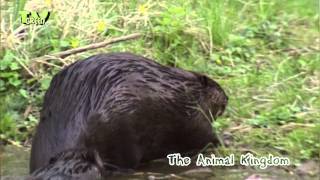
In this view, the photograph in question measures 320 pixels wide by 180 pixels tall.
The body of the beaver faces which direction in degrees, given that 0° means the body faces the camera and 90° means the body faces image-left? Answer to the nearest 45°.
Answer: approximately 270°

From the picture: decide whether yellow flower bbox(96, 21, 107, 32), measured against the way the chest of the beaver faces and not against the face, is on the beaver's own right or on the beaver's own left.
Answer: on the beaver's own left

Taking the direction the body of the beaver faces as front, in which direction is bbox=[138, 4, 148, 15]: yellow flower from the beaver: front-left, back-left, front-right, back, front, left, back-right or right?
left

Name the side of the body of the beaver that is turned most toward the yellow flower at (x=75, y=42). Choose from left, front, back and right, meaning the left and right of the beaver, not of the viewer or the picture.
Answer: left

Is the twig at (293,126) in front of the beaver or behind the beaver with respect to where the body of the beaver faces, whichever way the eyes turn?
in front

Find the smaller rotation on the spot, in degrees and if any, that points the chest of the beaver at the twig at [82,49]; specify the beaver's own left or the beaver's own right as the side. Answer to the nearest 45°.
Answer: approximately 90° to the beaver's own left
